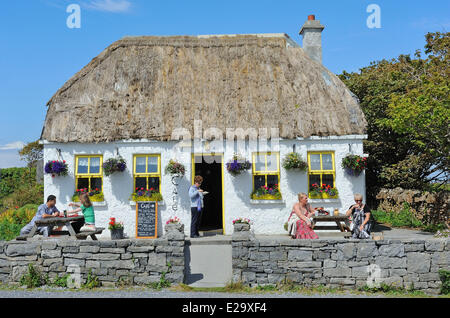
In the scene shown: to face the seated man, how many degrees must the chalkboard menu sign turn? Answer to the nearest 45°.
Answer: approximately 45° to its right

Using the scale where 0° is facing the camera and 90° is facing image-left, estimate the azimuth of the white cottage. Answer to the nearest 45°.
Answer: approximately 0°

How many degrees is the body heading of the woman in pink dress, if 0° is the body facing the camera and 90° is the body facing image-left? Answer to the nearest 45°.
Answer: approximately 315°

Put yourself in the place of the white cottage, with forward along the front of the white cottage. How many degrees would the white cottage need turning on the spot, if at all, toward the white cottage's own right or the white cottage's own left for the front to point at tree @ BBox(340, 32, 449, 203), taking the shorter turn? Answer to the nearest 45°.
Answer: approximately 135° to the white cottage's own left

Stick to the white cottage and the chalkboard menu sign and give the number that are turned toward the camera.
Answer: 2

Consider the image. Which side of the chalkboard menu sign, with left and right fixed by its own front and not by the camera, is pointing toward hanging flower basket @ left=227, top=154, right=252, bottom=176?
left

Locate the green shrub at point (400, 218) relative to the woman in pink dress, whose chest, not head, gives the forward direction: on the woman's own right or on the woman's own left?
on the woman's own left

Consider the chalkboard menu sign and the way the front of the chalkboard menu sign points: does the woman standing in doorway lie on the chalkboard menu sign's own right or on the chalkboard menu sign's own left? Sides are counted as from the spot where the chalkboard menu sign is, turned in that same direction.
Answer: on the chalkboard menu sign's own left

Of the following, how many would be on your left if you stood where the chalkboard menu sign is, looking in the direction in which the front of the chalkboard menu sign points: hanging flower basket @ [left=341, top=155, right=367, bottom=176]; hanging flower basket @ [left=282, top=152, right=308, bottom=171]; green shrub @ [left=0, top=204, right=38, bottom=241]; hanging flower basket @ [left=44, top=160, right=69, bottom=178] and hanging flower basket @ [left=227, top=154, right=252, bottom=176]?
3

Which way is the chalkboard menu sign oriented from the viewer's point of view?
toward the camera
